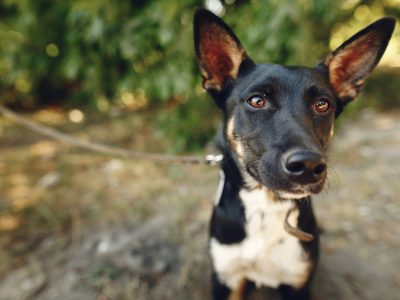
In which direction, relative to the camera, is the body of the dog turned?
toward the camera

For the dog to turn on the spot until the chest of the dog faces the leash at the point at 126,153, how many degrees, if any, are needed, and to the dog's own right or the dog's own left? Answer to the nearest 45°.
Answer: approximately 90° to the dog's own right
